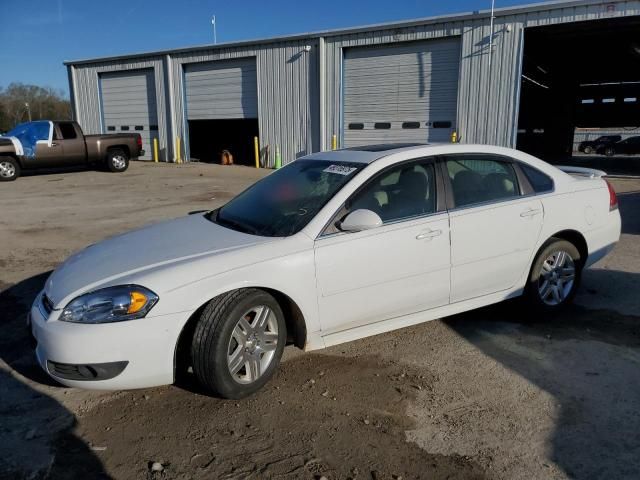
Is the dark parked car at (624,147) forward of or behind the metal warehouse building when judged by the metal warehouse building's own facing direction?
behind

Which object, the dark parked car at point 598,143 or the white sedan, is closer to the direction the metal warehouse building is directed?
the white sedan

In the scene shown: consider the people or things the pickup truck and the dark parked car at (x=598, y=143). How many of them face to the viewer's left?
2

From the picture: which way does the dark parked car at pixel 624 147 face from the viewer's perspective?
to the viewer's left

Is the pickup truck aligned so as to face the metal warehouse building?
no

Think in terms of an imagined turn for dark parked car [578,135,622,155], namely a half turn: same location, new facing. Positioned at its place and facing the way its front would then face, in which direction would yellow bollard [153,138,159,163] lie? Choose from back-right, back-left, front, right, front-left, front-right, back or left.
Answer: back-right

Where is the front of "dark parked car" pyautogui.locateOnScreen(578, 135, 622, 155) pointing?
to the viewer's left

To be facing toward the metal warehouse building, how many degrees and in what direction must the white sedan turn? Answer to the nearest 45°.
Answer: approximately 135° to its right

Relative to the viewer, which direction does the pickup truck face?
to the viewer's left

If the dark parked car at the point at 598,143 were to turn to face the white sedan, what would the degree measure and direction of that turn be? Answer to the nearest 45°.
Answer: approximately 90° to its left

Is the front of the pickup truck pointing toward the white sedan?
no

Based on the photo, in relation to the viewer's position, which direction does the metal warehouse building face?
facing the viewer and to the left of the viewer

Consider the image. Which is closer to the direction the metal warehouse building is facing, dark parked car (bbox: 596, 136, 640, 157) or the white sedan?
the white sedan
